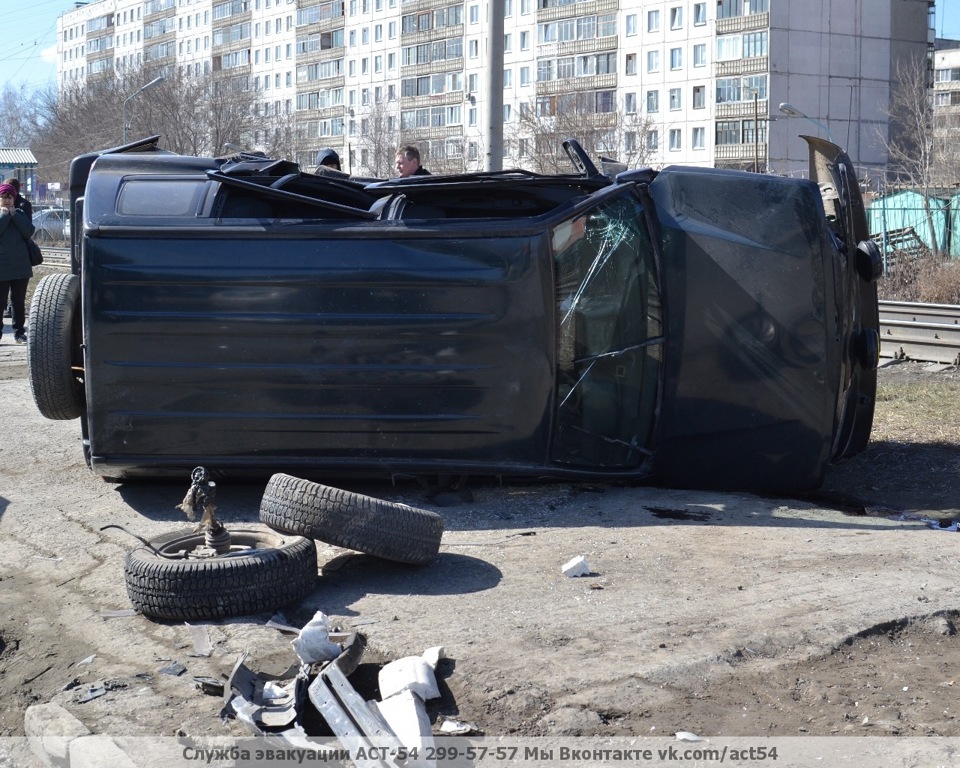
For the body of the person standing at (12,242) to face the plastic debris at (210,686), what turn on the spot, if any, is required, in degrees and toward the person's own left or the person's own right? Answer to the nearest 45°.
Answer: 0° — they already face it

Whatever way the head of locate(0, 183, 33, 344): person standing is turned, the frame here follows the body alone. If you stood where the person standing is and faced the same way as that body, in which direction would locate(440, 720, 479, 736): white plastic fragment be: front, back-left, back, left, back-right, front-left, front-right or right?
front

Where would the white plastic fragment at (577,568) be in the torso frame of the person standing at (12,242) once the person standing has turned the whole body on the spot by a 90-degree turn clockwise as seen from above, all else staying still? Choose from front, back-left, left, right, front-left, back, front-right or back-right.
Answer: left

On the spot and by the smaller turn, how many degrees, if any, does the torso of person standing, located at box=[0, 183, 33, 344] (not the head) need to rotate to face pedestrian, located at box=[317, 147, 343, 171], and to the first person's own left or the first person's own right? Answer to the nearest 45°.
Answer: approximately 45° to the first person's own left

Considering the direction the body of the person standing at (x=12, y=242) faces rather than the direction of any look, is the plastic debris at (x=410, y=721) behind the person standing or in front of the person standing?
in front

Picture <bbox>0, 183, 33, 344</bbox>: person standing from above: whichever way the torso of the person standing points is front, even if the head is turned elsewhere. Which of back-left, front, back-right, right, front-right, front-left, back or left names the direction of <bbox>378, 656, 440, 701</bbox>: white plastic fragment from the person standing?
front

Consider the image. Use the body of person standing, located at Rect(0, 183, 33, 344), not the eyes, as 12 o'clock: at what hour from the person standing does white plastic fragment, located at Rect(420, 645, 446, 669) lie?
The white plastic fragment is roughly at 12 o'clock from the person standing.

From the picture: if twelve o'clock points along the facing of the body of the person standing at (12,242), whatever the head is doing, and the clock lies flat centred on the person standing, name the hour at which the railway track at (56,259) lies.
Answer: The railway track is roughly at 6 o'clock from the person standing.

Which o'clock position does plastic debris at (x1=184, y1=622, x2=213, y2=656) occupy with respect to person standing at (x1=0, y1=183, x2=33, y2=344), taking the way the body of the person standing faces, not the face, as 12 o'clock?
The plastic debris is roughly at 12 o'clock from the person standing.

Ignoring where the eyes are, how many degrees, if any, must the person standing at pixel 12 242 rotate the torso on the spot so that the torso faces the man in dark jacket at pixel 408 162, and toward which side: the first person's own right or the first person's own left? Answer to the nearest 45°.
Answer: approximately 45° to the first person's own left

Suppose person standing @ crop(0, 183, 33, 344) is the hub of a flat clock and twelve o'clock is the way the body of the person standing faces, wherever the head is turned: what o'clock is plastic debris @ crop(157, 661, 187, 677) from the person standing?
The plastic debris is roughly at 12 o'clock from the person standing.

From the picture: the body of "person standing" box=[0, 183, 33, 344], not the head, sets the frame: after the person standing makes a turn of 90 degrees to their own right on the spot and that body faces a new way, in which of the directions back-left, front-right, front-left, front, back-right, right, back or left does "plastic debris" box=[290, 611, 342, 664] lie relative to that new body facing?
left

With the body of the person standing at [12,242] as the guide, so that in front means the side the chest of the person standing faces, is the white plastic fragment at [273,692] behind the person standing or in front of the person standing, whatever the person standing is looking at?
in front

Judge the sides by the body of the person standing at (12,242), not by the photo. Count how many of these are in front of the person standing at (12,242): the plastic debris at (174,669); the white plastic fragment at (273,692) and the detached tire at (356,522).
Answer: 3

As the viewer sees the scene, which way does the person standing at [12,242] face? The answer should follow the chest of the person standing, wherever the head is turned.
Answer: toward the camera

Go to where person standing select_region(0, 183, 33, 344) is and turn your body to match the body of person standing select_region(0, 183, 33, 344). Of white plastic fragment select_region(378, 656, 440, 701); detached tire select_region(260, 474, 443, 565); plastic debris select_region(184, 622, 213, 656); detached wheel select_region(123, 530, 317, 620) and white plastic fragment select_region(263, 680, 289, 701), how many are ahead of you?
5
